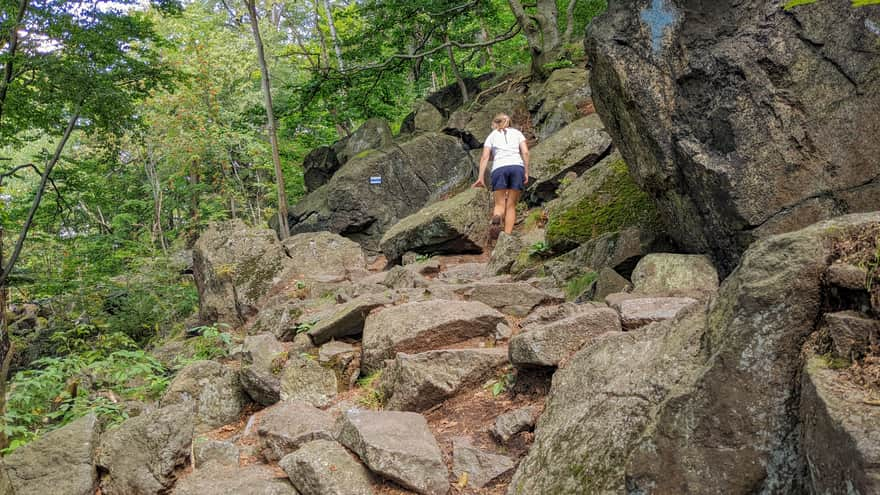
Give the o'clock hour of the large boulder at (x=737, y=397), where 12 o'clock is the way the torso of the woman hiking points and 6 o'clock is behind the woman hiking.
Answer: The large boulder is roughly at 6 o'clock from the woman hiking.

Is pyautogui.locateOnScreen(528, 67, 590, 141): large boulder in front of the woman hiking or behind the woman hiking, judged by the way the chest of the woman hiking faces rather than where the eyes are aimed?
in front

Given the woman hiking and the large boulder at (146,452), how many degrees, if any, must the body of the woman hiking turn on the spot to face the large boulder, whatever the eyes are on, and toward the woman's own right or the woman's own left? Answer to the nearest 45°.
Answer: approximately 135° to the woman's own left

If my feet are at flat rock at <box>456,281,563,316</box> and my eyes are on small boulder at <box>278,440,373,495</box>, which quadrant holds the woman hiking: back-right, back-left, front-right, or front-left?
back-right

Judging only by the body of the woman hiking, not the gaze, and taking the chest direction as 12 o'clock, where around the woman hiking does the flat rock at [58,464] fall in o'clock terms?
The flat rock is roughly at 7 o'clock from the woman hiking.

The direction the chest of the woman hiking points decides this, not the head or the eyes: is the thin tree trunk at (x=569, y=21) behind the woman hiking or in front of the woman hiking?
in front

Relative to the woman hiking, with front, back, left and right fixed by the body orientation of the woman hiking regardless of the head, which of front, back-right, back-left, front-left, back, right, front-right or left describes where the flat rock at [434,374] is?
back

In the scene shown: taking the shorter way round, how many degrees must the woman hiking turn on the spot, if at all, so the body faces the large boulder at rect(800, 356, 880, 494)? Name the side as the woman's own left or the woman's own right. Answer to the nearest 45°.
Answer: approximately 180°

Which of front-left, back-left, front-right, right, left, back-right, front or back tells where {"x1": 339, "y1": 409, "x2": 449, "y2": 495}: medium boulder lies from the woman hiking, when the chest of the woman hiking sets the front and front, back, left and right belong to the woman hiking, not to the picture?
back

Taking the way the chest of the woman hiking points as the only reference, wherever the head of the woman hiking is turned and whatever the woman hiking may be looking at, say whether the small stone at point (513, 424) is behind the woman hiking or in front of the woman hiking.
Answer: behind

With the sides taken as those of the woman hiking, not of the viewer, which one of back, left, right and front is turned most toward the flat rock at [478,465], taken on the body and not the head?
back

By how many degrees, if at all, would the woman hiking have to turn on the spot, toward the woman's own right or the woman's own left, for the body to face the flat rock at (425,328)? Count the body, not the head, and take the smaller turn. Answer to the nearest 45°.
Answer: approximately 180°

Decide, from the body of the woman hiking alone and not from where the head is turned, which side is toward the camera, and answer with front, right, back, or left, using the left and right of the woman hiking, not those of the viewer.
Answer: back

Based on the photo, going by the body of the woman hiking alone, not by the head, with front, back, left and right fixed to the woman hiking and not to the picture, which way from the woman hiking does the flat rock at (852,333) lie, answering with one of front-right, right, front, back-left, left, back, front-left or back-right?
back

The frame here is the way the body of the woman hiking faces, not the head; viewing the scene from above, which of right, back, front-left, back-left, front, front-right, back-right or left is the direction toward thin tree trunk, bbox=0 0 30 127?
left
